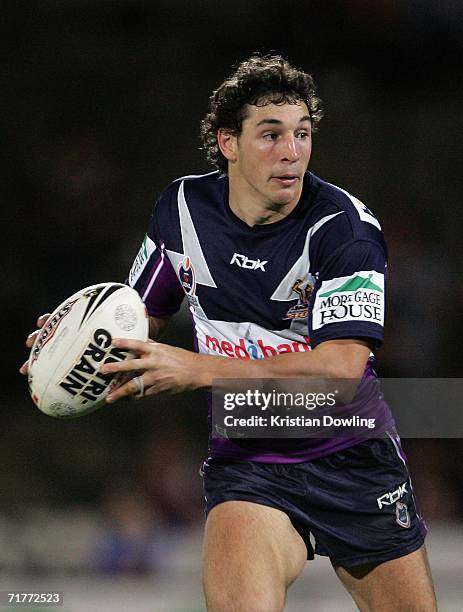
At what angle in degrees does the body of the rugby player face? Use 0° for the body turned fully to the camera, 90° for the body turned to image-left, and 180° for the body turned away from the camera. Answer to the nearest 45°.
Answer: approximately 0°
